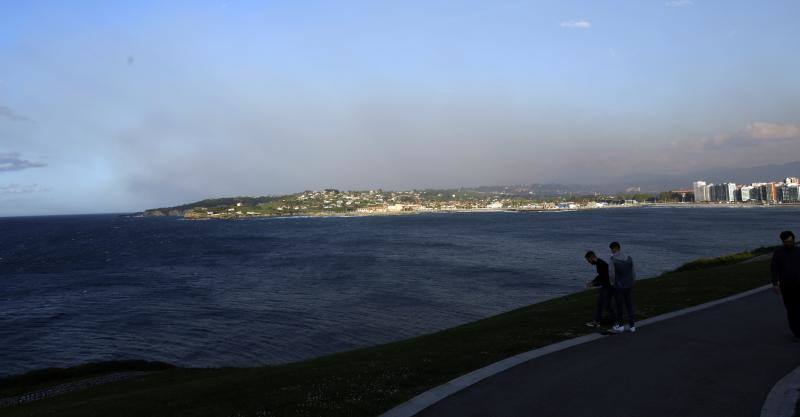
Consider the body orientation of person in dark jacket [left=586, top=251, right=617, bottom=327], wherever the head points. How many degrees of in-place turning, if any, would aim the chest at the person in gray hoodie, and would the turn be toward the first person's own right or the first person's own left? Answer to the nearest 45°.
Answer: approximately 135° to the first person's own left

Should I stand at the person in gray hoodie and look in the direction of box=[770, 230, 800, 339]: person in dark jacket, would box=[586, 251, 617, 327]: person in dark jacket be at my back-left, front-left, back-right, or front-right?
back-left

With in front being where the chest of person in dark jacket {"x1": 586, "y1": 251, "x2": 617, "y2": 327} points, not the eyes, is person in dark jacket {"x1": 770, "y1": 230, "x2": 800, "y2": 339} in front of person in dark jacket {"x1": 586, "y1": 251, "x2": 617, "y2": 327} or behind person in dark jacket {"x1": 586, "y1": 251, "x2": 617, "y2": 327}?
behind

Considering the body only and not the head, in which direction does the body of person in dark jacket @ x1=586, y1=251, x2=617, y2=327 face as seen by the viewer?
to the viewer's left
